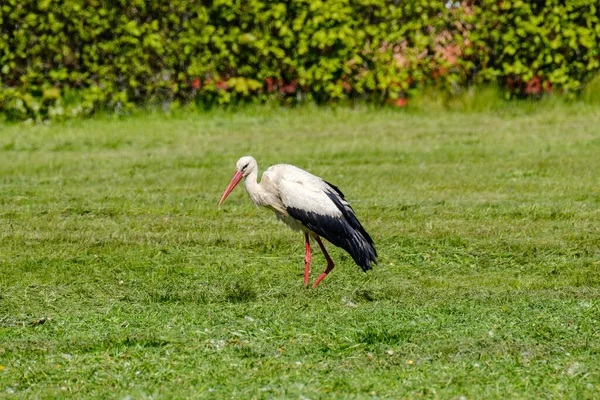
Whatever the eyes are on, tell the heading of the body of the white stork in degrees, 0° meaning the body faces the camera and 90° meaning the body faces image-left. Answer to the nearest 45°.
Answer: approximately 90°

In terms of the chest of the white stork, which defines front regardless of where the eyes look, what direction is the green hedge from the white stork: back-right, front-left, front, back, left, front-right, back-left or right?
right
